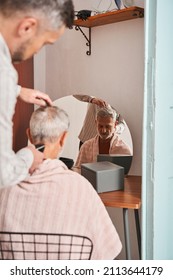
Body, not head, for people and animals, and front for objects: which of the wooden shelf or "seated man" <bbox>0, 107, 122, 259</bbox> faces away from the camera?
the seated man

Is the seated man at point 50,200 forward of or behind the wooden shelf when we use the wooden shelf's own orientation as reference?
forward

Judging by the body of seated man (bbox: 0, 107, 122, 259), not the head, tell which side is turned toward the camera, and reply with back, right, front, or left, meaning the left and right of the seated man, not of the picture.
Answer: back

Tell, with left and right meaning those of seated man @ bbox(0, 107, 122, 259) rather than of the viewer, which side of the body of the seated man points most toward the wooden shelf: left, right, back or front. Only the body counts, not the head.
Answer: front

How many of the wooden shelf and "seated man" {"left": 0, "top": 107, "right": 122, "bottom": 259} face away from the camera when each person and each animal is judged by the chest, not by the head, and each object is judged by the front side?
1

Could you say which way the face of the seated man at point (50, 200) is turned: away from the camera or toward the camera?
away from the camera

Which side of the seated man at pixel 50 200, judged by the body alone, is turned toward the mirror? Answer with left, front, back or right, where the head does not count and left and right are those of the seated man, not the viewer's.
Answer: front

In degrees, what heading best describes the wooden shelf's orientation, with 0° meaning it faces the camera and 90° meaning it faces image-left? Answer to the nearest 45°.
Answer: approximately 45°
